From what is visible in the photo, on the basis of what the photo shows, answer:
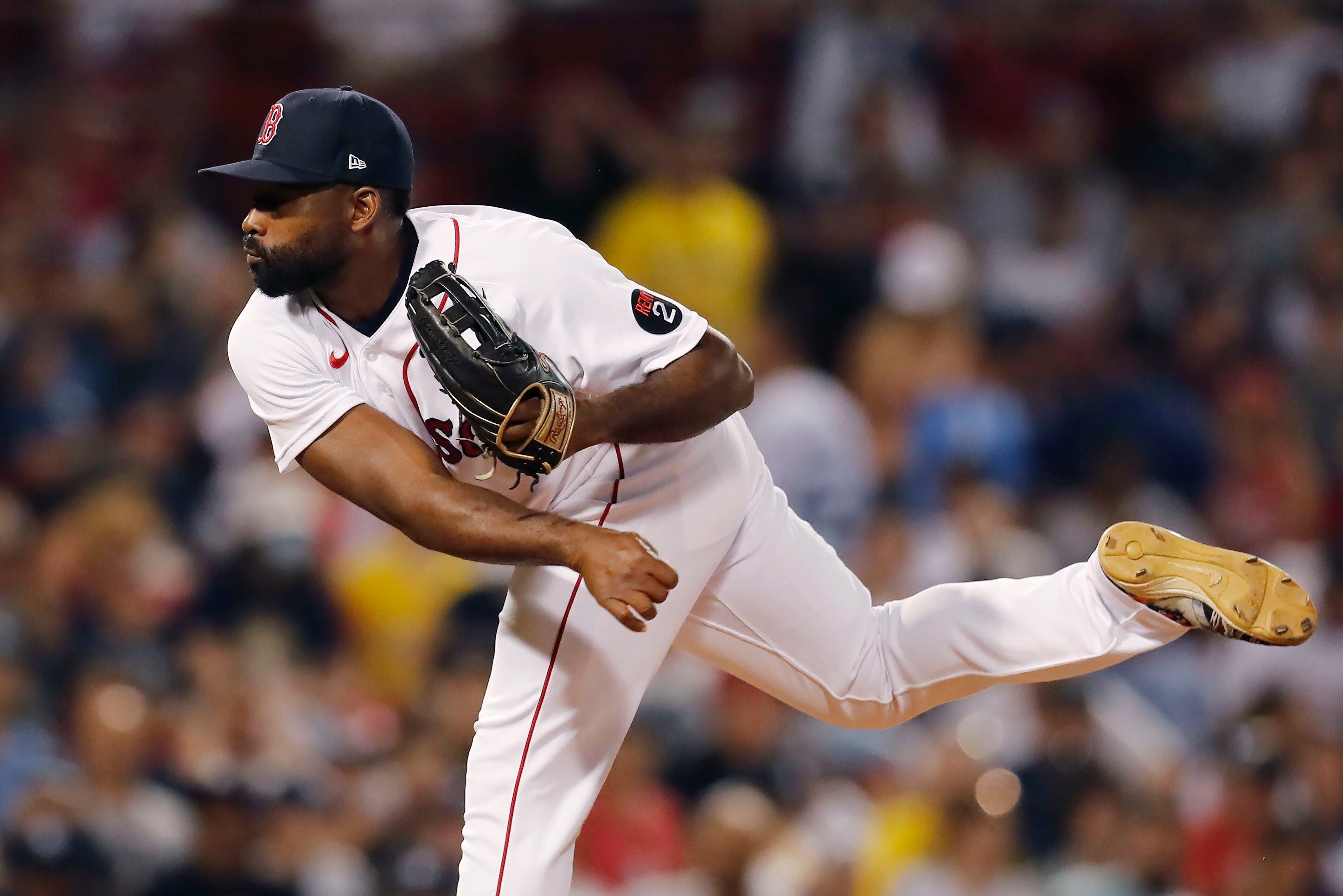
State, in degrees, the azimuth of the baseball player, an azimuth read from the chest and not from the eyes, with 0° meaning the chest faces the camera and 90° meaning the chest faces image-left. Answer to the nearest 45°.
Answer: approximately 45°

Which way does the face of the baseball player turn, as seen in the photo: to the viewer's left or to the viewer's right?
to the viewer's left
